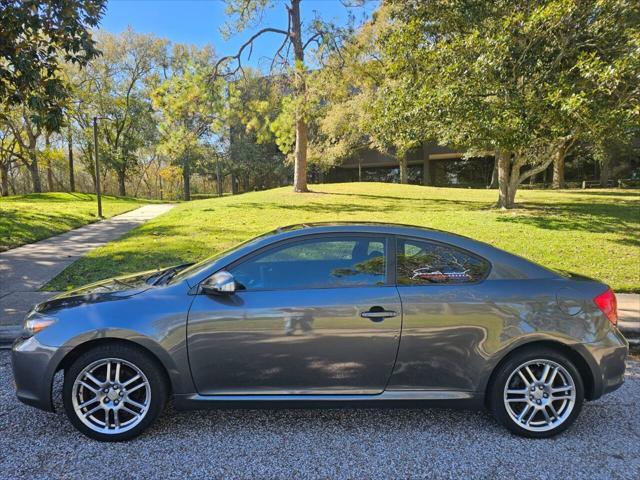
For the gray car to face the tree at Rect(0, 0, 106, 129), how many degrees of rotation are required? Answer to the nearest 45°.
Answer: approximately 45° to its right

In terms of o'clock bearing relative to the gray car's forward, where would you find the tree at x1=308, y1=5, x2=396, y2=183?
The tree is roughly at 3 o'clock from the gray car.

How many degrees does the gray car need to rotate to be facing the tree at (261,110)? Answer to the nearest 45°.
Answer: approximately 90° to its right

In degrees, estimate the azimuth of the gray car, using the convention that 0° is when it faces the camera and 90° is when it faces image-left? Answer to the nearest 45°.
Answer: approximately 90°

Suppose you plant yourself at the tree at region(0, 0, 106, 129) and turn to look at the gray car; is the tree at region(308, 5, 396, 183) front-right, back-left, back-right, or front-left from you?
back-left
